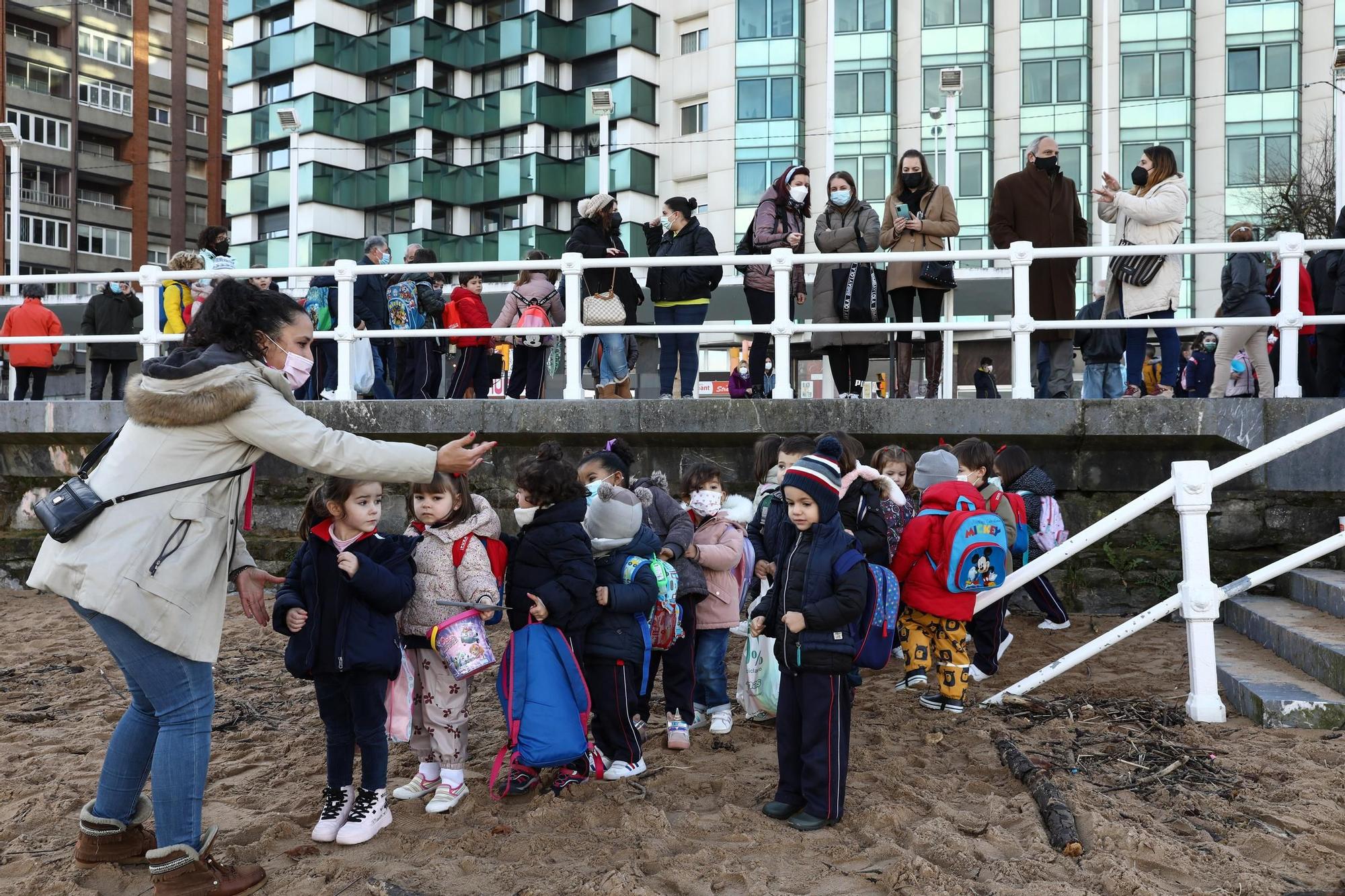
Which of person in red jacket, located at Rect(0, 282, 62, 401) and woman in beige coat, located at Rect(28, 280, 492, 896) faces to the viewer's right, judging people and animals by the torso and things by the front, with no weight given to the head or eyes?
the woman in beige coat

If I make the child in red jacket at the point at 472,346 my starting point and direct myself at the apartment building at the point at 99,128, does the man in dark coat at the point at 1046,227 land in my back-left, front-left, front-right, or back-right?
back-right

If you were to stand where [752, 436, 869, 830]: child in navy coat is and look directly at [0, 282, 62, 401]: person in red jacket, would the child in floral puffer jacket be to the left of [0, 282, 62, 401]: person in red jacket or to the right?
left

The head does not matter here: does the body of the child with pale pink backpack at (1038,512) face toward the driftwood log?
no

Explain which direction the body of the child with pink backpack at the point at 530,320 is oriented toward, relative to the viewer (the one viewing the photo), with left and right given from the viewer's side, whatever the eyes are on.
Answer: facing away from the viewer

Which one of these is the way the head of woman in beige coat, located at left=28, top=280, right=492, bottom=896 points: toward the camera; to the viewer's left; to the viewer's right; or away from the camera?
to the viewer's right

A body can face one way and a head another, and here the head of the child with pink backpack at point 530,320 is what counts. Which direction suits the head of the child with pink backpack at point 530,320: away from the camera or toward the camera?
away from the camera

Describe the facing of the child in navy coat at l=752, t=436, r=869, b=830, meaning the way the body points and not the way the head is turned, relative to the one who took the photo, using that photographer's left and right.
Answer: facing the viewer and to the left of the viewer

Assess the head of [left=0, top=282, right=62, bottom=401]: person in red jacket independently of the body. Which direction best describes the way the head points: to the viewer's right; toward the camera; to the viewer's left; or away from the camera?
away from the camera

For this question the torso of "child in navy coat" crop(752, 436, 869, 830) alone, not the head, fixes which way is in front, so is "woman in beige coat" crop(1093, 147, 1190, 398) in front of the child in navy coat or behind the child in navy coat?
behind

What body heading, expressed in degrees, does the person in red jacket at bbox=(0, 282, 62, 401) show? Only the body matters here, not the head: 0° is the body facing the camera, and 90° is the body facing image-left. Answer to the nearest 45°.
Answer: approximately 180°

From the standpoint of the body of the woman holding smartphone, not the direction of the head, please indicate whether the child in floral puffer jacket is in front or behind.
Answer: in front

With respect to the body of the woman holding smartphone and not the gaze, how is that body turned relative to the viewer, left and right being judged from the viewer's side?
facing the viewer

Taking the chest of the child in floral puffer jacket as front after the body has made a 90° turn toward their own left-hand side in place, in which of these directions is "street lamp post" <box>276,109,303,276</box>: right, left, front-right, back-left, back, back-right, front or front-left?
back-left
